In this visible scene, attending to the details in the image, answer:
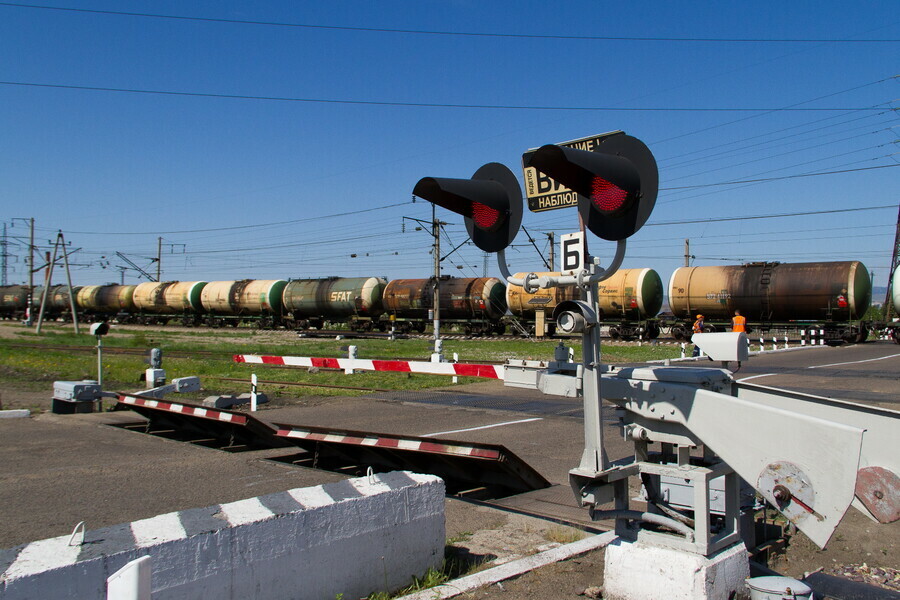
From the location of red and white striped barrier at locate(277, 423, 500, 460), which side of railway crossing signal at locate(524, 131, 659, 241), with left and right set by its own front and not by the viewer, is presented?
right

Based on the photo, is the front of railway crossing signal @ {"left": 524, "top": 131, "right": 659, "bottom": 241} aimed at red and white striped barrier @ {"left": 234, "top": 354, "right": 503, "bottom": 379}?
no

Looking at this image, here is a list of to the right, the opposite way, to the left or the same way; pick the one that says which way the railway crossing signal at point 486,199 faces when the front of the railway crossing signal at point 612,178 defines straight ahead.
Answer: the same way

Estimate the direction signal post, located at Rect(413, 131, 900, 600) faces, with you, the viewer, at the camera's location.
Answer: facing the viewer and to the left of the viewer

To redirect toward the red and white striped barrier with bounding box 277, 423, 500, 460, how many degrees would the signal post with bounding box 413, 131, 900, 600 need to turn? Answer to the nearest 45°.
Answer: approximately 90° to its right

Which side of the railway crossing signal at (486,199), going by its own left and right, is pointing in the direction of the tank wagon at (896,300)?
back

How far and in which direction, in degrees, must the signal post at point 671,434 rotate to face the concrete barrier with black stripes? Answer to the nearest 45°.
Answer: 0° — it already faces it

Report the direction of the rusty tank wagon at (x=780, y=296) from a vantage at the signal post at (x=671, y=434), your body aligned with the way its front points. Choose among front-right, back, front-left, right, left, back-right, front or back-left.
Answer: back-right

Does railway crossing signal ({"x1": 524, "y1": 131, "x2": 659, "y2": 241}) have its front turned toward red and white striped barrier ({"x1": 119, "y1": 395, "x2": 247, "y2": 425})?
no

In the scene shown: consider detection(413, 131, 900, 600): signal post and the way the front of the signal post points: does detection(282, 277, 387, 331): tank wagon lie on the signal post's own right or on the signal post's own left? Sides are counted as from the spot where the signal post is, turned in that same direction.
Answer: on the signal post's own right

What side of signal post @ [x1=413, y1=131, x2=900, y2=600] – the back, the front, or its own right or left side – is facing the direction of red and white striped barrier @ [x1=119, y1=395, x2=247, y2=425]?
right

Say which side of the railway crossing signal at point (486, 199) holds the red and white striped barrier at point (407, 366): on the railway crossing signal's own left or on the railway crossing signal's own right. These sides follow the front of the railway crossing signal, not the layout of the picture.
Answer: on the railway crossing signal's own right

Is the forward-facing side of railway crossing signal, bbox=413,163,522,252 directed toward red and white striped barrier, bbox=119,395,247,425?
no

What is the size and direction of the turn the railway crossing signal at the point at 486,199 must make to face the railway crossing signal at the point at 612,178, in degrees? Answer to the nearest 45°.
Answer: approximately 90° to its left

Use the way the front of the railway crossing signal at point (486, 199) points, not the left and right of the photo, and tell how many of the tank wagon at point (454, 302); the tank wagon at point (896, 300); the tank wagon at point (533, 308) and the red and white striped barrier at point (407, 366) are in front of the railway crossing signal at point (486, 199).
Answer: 0
